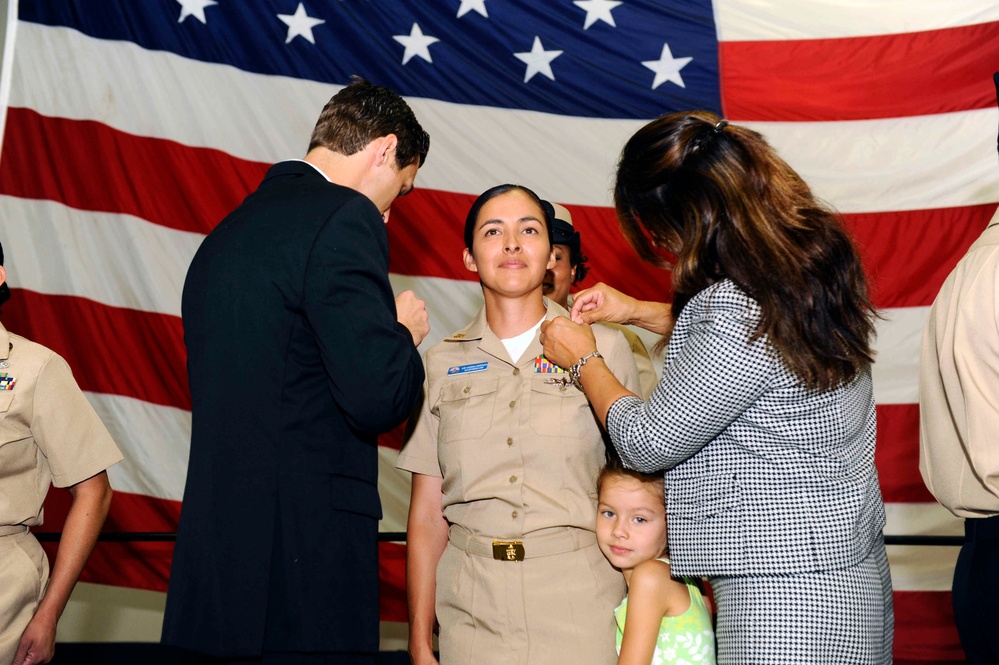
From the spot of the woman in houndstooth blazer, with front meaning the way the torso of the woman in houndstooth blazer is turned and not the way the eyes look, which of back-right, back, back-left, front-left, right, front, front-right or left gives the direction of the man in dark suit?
front-left

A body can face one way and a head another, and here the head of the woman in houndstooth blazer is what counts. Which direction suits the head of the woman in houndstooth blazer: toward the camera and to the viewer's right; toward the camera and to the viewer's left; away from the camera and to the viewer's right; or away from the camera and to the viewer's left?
away from the camera and to the viewer's left

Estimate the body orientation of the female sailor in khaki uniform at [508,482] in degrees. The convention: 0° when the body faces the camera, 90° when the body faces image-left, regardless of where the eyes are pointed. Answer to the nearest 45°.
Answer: approximately 0°

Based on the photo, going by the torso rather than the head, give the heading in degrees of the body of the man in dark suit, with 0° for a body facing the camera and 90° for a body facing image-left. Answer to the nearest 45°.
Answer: approximately 225°

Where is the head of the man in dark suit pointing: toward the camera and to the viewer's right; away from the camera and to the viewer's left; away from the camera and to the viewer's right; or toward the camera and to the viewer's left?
away from the camera and to the viewer's right

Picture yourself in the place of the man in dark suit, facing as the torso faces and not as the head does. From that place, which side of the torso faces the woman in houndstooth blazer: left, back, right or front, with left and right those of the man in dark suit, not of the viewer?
right
